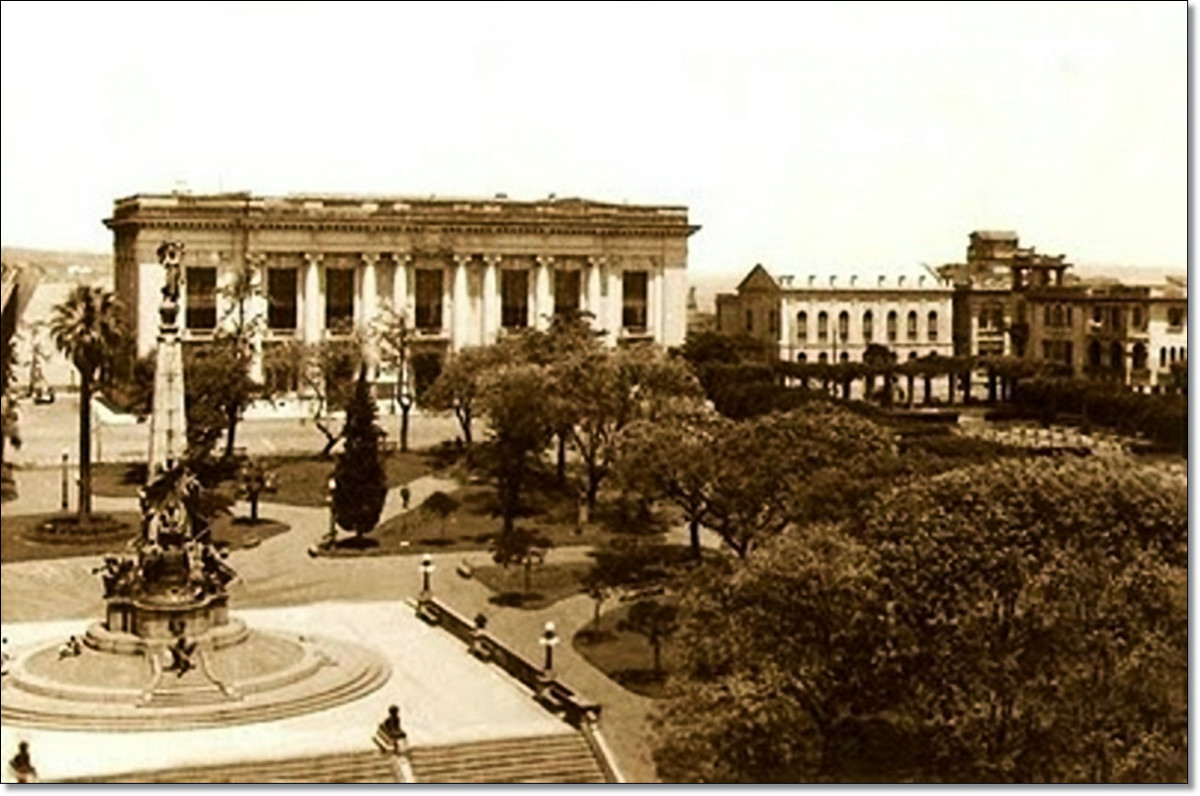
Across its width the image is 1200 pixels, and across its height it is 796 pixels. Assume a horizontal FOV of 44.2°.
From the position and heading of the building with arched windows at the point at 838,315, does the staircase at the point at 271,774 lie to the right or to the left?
on its right

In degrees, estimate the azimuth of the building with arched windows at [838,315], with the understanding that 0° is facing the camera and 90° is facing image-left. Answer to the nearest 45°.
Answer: approximately 0°

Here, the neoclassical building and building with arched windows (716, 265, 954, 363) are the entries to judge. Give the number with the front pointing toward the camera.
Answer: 2

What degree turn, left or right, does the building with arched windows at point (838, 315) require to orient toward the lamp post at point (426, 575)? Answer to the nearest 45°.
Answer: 0° — it already faces it

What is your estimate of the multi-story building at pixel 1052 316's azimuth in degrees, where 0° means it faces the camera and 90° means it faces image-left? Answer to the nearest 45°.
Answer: approximately 45°
